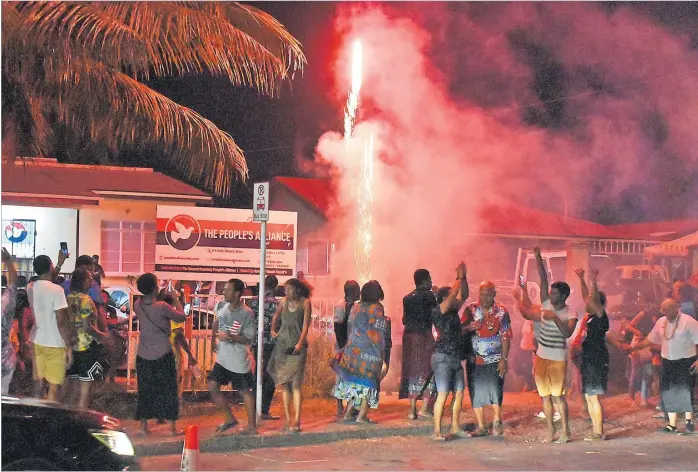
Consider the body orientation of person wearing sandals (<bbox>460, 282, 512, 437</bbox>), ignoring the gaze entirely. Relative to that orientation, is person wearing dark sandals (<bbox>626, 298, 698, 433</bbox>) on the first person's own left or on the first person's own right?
on the first person's own left

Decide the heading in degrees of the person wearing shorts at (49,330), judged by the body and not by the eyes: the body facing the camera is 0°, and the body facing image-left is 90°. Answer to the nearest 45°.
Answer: approximately 225°

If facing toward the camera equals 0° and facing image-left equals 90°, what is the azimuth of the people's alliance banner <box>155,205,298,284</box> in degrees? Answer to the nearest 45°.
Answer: approximately 0°

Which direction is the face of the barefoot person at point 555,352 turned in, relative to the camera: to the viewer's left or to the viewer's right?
to the viewer's left

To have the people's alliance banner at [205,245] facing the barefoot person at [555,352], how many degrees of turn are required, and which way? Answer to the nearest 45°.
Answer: approximately 45° to its left

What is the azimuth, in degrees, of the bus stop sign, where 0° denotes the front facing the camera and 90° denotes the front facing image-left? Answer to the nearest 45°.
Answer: approximately 0°

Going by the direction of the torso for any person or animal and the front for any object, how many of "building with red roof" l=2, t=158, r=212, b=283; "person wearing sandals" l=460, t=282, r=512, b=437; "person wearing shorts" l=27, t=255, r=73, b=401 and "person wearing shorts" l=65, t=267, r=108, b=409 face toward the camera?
2

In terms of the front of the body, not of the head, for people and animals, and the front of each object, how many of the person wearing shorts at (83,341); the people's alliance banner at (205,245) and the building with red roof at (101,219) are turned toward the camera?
2
